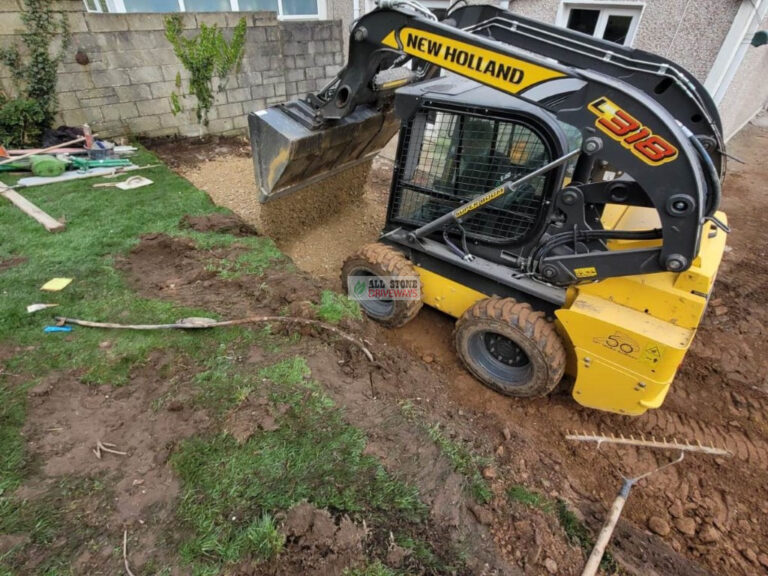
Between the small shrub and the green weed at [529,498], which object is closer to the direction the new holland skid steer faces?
the small shrub

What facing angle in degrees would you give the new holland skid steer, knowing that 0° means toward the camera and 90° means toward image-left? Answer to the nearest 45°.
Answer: approximately 135°

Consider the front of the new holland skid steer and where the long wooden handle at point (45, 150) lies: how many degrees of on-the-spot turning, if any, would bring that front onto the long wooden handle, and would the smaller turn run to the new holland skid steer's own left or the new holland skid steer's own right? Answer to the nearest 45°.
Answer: approximately 45° to the new holland skid steer's own left

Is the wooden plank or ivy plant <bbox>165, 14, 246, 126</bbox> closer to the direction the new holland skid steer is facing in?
the ivy plant

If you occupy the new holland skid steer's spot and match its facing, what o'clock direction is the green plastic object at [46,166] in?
The green plastic object is roughly at 11 o'clock from the new holland skid steer.

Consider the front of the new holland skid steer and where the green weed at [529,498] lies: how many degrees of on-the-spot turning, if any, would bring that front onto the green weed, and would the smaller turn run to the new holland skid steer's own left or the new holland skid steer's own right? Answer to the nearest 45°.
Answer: approximately 135° to the new holland skid steer's own left

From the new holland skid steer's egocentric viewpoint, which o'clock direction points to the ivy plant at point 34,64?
The ivy plant is roughly at 11 o'clock from the new holland skid steer.

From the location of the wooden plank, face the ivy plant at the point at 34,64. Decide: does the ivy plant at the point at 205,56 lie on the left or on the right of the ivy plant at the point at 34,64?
right

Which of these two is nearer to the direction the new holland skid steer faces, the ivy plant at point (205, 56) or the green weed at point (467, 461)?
the ivy plant

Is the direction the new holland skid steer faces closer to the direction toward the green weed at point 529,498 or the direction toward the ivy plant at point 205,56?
the ivy plant

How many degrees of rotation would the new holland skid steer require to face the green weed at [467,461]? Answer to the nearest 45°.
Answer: approximately 135° to its left

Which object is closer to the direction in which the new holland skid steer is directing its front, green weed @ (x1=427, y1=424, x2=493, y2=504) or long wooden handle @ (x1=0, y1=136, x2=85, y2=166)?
the long wooden handle
